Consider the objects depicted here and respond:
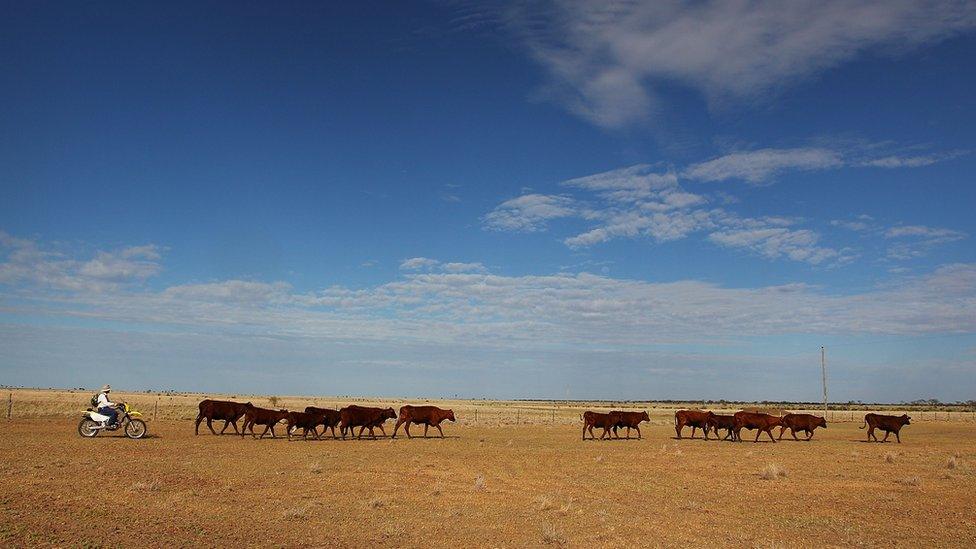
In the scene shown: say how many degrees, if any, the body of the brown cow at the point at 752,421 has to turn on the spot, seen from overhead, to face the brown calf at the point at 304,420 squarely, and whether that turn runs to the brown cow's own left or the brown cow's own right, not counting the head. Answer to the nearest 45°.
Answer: approximately 135° to the brown cow's own right

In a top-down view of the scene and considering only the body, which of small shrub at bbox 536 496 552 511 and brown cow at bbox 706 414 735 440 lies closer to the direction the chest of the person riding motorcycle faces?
the brown cow

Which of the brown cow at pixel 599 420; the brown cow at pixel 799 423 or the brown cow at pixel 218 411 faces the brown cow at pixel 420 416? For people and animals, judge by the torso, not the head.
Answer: the brown cow at pixel 218 411

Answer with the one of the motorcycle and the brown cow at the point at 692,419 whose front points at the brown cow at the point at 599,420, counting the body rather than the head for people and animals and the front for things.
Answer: the motorcycle

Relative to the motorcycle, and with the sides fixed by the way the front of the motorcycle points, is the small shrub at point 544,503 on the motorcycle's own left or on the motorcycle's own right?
on the motorcycle's own right

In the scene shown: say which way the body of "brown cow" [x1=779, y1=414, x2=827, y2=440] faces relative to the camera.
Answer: to the viewer's right

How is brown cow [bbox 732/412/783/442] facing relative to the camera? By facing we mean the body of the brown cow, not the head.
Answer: to the viewer's right

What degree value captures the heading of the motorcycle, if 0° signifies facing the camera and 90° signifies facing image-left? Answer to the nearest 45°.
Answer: approximately 270°

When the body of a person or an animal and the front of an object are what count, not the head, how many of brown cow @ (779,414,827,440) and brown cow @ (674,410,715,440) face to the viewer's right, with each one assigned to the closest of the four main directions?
2

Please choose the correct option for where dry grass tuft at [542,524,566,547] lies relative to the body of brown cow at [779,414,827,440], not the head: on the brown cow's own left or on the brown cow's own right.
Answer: on the brown cow's own right

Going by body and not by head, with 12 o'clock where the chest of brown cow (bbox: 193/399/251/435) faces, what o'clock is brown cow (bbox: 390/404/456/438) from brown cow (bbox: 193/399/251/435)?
brown cow (bbox: 390/404/456/438) is roughly at 12 o'clock from brown cow (bbox: 193/399/251/435).

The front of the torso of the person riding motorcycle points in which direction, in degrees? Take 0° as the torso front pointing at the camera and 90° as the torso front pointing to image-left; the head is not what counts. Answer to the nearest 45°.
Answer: approximately 270°

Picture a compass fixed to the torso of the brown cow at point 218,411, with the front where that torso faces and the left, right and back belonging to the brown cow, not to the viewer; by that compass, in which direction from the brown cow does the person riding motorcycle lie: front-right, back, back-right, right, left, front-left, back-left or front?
back-right

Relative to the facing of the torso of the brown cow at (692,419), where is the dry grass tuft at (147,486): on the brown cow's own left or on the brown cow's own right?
on the brown cow's own right

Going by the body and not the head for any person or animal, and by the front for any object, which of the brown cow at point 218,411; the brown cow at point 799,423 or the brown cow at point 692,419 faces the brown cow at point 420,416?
the brown cow at point 218,411
